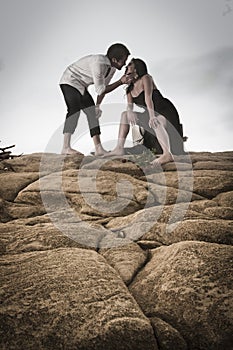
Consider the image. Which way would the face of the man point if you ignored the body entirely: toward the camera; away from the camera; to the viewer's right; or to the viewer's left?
to the viewer's right

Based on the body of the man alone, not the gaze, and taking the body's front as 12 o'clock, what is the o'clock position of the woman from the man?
The woman is roughly at 12 o'clock from the man.

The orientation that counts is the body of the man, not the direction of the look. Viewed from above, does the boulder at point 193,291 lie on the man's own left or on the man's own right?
on the man's own right

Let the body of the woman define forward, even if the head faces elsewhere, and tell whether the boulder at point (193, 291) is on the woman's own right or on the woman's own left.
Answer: on the woman's own left

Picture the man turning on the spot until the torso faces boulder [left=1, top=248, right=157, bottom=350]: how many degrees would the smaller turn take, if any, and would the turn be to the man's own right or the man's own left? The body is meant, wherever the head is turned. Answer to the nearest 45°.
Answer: approximately 90° to the man's own right

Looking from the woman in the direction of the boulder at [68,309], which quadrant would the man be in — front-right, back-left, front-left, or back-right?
front-right

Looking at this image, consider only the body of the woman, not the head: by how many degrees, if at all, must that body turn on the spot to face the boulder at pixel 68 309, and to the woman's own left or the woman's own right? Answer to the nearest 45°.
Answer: approximately 45° to the woman's own left

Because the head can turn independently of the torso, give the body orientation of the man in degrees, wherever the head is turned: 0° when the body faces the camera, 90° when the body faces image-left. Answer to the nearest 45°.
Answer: approximately 270°

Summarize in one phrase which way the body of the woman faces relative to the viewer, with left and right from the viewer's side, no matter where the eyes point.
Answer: facing the viewer and to the left of the viewer

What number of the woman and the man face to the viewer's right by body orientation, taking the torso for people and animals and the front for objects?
1

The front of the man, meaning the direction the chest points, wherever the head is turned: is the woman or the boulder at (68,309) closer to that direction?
the woman
